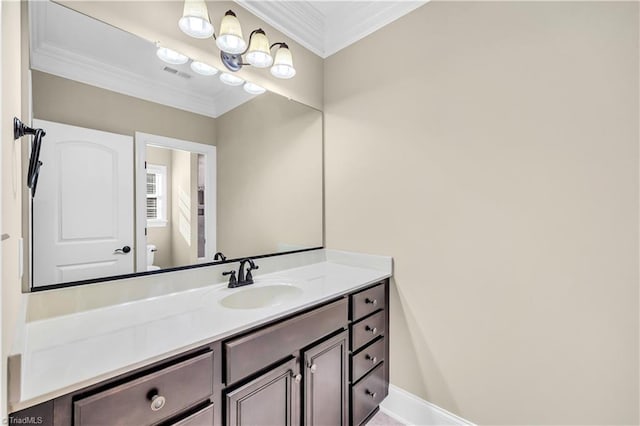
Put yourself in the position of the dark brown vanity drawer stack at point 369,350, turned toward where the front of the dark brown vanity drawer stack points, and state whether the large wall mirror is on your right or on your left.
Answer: on your right

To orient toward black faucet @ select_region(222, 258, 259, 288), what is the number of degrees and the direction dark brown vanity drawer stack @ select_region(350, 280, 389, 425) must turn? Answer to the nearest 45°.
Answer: approximately 135° to its right

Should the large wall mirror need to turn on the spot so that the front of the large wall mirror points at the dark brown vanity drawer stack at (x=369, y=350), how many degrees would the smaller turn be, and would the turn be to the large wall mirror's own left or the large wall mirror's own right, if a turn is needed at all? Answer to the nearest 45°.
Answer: approximately 45° to the large wall mirror's own left
